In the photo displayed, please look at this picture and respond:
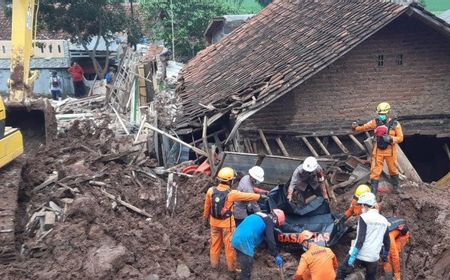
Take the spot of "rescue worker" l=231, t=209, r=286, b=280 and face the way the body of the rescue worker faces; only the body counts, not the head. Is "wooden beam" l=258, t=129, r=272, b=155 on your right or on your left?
on your left

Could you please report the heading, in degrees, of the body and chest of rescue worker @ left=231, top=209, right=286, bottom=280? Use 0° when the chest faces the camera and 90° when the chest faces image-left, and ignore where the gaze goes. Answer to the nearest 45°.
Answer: approximately 270°

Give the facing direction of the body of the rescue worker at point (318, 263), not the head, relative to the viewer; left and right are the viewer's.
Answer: facing away from the viewer and to the left of the viewer

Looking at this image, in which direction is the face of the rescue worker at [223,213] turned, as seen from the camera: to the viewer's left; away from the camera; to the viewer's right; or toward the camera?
away from the camera
